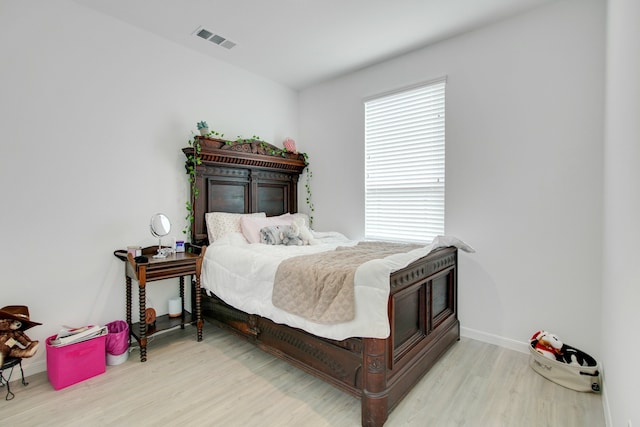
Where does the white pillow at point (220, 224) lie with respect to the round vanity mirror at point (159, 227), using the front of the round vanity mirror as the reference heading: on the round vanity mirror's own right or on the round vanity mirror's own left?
on the round vanity mirror's own left

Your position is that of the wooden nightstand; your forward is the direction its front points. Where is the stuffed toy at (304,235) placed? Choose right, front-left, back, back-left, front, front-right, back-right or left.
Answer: front-left

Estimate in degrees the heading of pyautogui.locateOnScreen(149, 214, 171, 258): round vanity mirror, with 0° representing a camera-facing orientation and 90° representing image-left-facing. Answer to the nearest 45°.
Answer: approximately 315°

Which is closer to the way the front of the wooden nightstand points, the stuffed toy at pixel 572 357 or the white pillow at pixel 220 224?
the stuffed toy

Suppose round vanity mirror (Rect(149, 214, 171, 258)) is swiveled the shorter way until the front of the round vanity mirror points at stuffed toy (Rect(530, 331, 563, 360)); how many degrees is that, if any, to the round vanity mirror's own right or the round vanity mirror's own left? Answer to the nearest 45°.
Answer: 0° — it already faces it

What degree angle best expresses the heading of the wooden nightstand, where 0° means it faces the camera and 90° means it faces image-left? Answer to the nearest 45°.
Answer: approximately 315°

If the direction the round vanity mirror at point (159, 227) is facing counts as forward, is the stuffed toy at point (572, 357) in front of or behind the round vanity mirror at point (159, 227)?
in front
